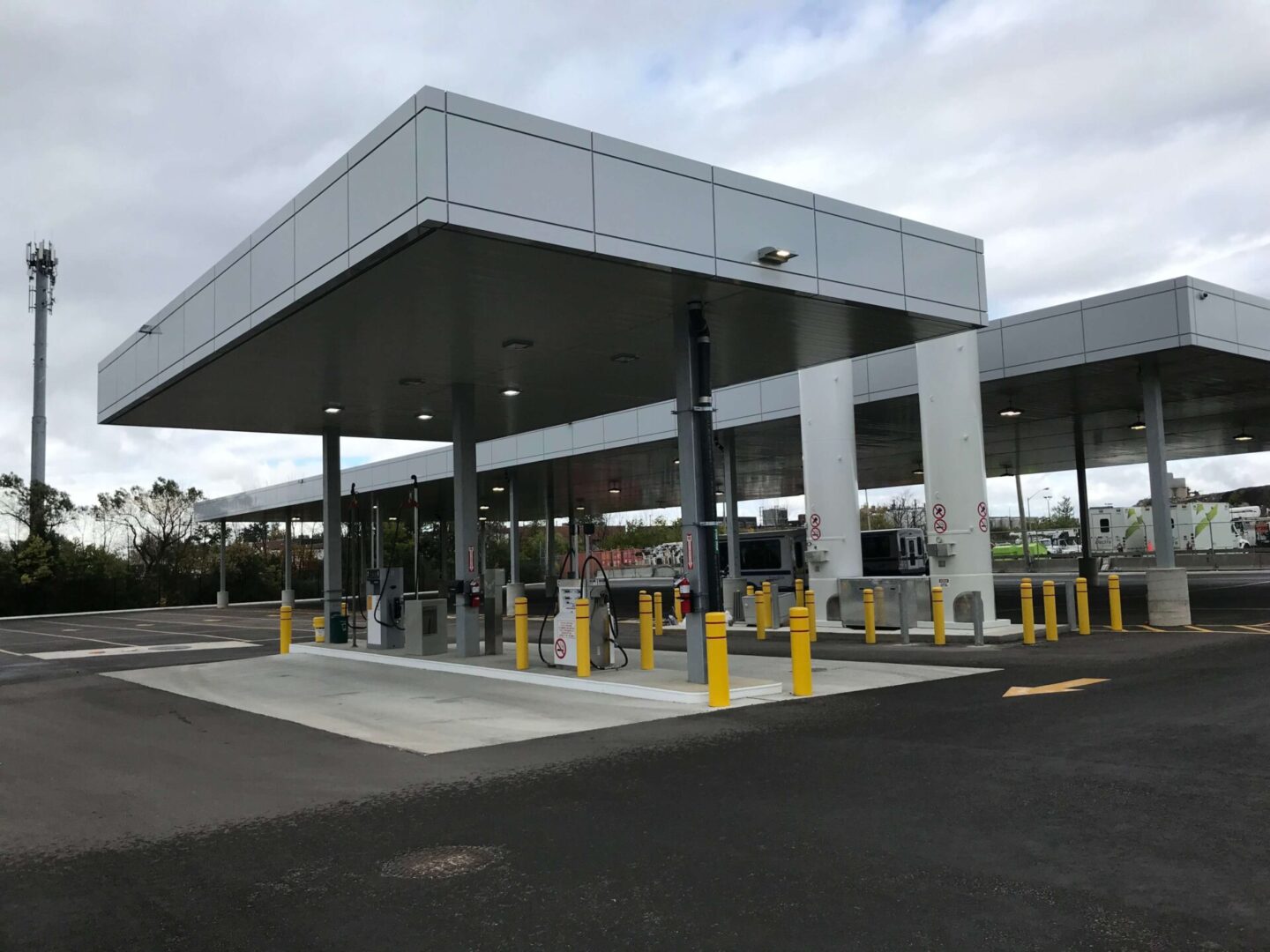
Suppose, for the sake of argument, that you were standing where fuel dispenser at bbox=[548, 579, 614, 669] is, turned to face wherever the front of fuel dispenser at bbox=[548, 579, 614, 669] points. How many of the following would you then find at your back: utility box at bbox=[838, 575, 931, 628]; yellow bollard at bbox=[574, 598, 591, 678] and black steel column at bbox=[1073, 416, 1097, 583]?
2

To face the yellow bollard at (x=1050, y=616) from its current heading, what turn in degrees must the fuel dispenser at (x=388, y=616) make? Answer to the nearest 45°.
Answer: approximately 90° to its left

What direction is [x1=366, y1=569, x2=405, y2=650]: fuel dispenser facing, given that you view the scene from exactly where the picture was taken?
facing the viewer and to the left of the viewer

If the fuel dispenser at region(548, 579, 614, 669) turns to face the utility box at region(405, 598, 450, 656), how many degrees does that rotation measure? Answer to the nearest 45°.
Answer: approximately 90° to its right

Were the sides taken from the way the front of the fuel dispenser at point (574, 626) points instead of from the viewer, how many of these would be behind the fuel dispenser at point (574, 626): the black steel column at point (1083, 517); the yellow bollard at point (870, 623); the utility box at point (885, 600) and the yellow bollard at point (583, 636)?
3

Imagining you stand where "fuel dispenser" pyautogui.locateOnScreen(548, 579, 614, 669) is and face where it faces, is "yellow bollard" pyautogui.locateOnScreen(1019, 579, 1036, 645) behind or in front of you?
behind

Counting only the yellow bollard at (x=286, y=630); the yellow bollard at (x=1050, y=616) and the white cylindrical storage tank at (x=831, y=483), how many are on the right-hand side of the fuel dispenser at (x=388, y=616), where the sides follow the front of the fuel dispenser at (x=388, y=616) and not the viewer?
1

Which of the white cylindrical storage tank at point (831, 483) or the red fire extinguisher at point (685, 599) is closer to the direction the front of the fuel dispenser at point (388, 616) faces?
the red fire extinguisher

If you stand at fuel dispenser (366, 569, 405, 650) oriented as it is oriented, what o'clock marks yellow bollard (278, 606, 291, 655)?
The yellow bollard is roughly at 3 o'clock from the fuel dispenser.

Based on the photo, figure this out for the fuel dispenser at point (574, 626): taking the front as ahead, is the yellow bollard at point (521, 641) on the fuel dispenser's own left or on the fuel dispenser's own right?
on the fuel dispenser's own right

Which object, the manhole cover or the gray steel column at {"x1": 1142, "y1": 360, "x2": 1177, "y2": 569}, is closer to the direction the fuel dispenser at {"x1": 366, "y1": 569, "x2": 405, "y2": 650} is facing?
the manhole cover

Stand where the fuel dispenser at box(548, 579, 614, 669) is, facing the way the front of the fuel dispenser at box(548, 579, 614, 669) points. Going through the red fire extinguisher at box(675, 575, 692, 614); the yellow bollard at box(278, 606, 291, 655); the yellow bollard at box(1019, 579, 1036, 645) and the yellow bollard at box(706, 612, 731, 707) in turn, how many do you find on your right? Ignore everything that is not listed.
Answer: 1

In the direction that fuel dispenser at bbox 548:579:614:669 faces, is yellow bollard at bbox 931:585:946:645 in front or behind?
behind

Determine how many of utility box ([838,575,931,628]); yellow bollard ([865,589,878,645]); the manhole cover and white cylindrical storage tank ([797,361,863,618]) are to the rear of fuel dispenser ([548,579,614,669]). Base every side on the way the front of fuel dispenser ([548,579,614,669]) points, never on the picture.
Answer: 3

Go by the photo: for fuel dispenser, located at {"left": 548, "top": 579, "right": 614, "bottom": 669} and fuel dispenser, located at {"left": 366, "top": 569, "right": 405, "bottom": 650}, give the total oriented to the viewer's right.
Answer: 0
